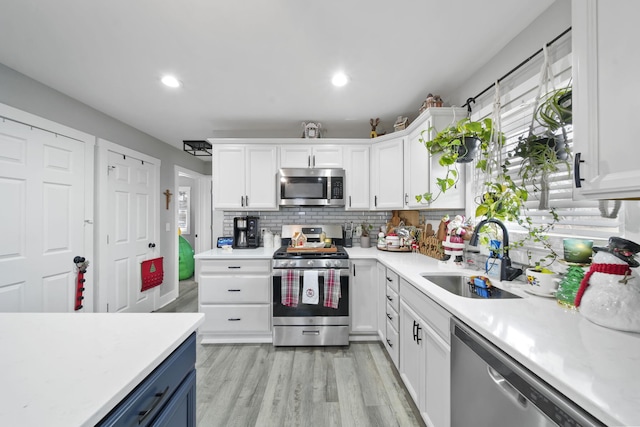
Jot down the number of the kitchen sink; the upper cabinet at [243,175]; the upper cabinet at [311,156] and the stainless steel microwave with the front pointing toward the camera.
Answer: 3

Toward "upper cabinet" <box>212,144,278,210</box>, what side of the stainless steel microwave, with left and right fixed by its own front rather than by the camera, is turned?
right

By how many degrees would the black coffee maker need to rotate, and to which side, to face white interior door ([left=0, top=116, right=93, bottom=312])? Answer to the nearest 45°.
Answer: approximately 90° to its right

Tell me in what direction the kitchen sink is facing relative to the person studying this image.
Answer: facing to the left of the viewer

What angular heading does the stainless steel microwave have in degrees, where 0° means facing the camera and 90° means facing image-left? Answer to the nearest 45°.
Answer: approximately 0°
